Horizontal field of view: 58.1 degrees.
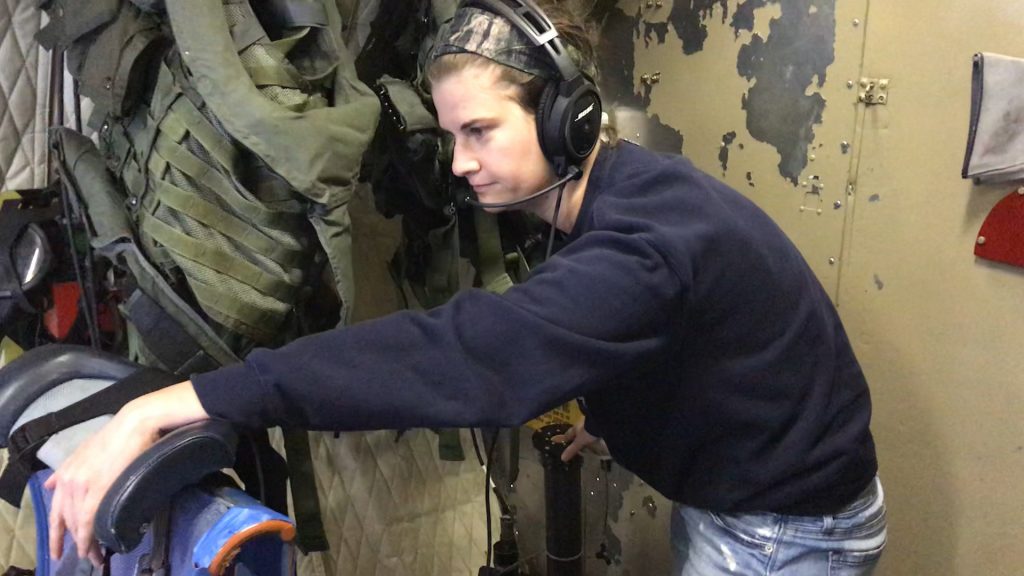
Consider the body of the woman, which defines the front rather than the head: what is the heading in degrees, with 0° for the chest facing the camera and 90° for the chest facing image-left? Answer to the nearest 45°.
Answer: approximately 90°

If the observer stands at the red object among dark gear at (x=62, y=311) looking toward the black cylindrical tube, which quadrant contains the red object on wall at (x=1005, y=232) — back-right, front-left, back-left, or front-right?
front-right

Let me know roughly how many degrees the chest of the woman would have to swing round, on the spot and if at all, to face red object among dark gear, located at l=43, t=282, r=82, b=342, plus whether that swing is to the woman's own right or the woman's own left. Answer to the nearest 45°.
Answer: approximately 45° to the woman's own right

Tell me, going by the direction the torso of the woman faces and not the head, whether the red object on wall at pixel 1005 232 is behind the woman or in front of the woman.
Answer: behind

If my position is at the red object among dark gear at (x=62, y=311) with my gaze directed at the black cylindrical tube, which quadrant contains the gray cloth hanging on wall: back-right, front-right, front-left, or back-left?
front-right

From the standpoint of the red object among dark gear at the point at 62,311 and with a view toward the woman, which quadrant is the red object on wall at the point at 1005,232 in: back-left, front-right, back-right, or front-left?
front-left
